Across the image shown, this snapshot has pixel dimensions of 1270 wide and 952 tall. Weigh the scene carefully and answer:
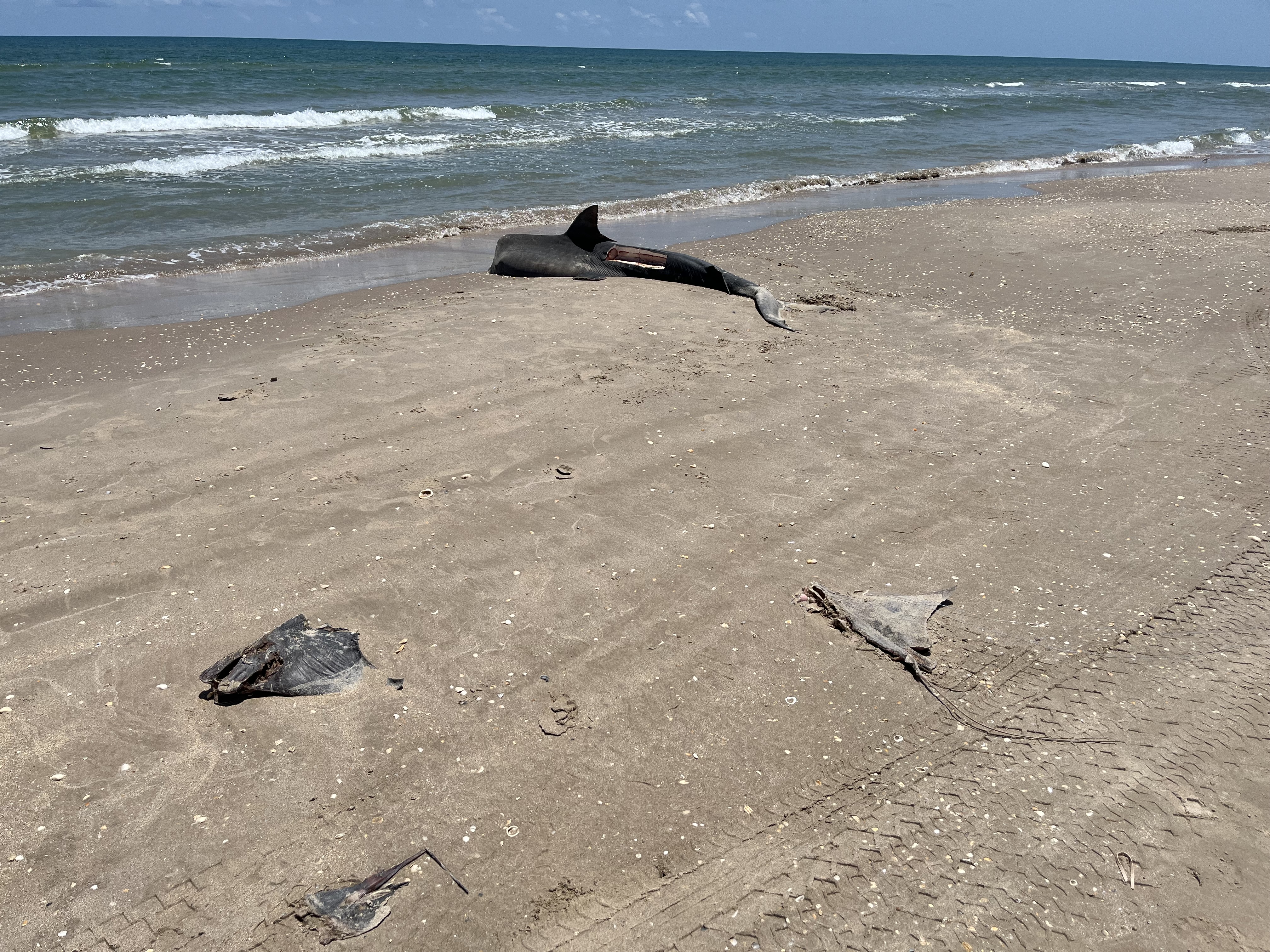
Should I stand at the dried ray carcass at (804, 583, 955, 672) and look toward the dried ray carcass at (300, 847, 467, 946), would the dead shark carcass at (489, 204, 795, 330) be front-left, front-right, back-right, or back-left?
back-right

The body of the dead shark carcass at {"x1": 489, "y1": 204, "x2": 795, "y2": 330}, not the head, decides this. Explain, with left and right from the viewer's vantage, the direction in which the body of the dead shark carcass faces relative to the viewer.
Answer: facing to the left of the viewer

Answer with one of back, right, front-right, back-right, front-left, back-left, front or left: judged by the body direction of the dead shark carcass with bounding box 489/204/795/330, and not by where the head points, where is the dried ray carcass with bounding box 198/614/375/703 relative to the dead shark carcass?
left

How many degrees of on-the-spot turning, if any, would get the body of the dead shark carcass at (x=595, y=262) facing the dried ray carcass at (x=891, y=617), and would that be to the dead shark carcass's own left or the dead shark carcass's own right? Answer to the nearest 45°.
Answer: approximately 90° to the dead shark carcass's own left

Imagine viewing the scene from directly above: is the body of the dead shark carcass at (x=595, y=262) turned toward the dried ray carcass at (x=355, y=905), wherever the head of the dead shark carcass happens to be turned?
no

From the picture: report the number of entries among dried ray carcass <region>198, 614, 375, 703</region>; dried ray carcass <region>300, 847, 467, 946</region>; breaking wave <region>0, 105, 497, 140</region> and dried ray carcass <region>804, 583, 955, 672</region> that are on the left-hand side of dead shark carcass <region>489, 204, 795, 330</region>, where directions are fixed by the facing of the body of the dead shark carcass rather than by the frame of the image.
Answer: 3

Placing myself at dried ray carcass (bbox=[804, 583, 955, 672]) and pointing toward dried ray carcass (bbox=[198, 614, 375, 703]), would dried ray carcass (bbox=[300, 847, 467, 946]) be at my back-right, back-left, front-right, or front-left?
front-left
